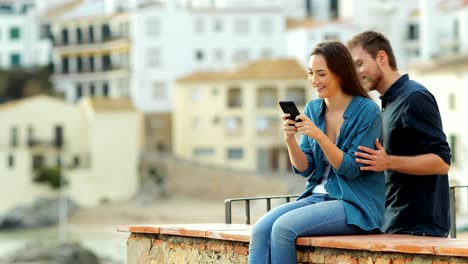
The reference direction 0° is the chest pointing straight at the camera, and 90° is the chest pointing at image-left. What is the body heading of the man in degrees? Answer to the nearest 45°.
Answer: approximately 90°

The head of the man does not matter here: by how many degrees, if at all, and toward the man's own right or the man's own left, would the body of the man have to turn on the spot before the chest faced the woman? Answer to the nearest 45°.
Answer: approximately 45° to the man's own left

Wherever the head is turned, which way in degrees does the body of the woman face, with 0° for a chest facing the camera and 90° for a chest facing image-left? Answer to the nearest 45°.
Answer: approximately 45°

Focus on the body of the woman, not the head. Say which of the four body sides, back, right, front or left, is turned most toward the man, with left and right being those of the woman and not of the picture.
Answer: back
